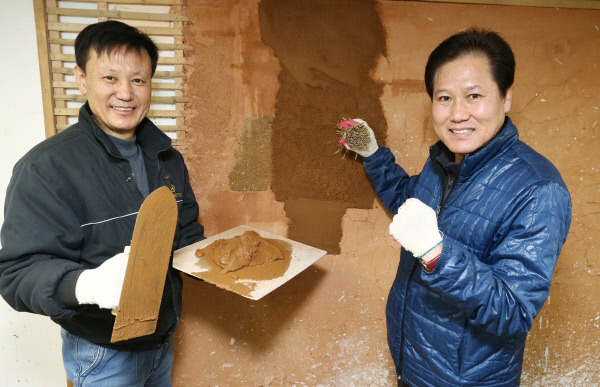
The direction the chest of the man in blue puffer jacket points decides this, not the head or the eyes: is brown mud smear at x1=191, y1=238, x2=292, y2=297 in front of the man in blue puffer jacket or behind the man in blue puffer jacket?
in front

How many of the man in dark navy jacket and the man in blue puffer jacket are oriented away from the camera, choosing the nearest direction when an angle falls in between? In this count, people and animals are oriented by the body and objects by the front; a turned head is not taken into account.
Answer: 0

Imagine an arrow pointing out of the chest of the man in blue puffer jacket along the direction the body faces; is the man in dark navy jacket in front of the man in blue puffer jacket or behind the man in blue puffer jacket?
in front

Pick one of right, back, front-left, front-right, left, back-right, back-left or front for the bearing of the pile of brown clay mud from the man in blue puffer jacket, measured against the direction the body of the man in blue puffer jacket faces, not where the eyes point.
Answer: front-right

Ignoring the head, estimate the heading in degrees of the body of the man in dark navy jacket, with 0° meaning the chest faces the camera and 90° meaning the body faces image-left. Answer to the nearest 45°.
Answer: approximately 315°
